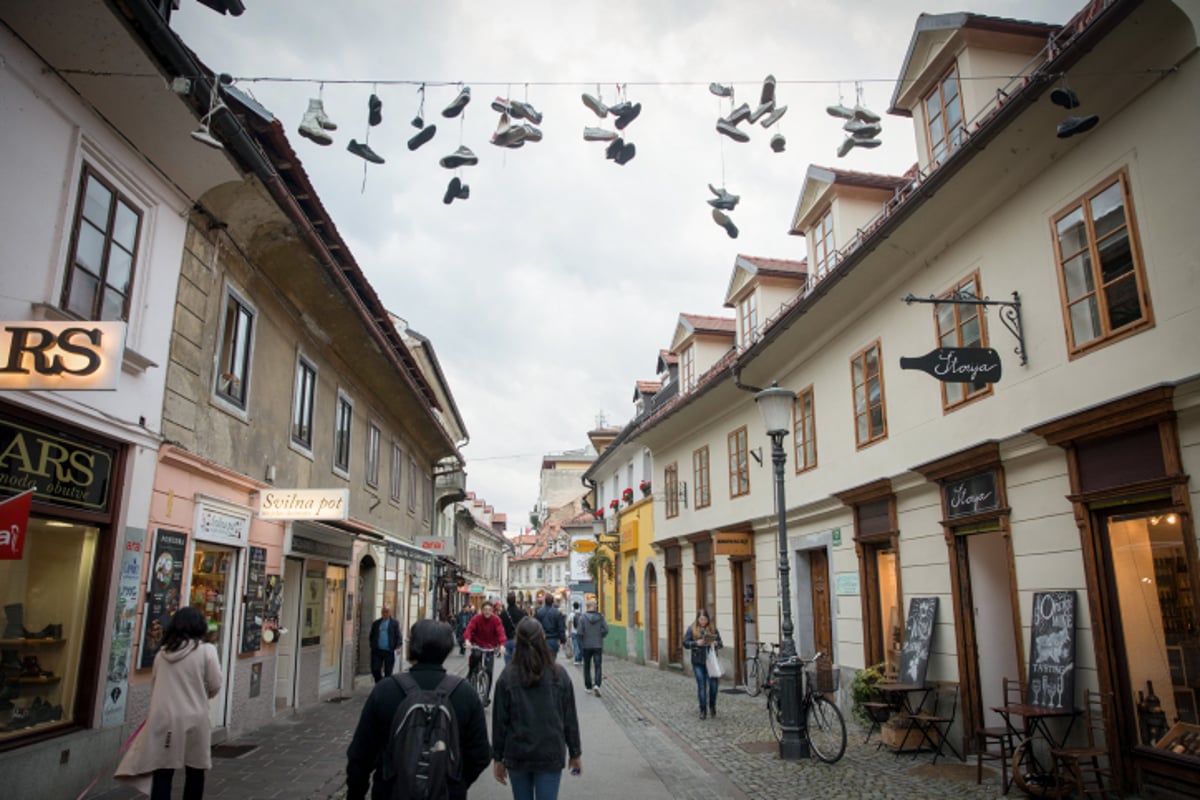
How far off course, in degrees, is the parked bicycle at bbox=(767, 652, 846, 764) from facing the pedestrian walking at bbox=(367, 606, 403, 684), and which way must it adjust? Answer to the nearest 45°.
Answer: approximately 135° to its right

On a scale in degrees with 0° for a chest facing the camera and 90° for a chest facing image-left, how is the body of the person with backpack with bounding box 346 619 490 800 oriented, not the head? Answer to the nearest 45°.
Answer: approximately 180°

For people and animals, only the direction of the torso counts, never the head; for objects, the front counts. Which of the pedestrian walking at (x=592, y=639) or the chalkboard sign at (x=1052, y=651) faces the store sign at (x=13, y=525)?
the chalkboard sign

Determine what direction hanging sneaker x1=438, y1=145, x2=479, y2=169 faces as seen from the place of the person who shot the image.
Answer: facing to the left of the viewer

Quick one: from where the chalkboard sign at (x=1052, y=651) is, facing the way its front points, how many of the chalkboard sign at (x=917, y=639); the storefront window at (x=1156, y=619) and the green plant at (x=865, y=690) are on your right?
2

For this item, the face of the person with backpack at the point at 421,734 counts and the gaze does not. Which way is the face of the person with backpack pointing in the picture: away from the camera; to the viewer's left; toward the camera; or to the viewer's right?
away from the camera

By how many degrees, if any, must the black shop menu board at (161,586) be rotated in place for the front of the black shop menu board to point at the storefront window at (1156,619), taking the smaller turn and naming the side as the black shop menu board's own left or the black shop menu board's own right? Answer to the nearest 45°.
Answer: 0° — it already faces it

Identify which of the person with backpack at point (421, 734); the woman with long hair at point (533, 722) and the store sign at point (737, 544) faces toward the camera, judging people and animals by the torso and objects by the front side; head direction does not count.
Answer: the store sign

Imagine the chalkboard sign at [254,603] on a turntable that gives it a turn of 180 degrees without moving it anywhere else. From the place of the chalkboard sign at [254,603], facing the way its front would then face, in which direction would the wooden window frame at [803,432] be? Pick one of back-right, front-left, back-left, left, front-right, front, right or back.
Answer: back-right

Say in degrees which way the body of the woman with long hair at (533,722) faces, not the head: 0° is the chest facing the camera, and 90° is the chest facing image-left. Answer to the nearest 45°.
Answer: approximately 180°
